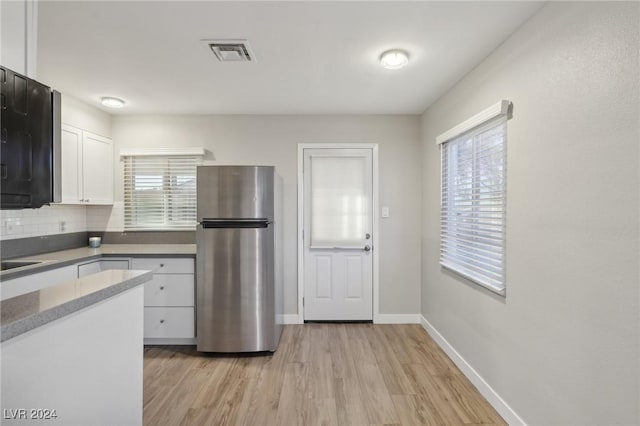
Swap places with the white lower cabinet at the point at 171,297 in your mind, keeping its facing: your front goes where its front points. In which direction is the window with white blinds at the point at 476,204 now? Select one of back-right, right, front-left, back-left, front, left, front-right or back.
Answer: front-left

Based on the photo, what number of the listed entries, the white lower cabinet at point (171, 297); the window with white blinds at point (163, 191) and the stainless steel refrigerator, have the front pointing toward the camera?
3

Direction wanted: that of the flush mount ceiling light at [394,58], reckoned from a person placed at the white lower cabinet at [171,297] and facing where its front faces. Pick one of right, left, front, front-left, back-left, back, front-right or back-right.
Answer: front-left

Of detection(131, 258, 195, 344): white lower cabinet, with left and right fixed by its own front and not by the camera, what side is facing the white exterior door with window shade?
left

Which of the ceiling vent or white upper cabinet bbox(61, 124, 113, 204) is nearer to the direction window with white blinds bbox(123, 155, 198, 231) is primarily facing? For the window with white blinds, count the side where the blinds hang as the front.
the ceiling vent

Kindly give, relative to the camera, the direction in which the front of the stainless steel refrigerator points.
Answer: facing the viewer

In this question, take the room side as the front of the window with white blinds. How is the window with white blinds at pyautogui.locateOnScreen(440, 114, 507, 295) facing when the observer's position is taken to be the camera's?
facing the viewer and to the left of the viewer

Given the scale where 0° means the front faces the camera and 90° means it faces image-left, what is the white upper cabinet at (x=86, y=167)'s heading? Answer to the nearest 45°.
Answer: approximately 315°

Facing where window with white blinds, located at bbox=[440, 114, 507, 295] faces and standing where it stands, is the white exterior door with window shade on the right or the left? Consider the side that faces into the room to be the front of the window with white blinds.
on its right

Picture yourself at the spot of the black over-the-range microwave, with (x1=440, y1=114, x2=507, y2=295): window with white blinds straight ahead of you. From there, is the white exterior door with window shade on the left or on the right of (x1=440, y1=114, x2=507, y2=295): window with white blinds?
left

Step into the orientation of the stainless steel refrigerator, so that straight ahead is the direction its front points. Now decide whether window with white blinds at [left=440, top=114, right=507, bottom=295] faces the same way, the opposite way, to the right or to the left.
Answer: to the right

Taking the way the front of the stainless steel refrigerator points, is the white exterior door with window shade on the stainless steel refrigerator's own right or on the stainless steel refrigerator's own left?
on the stainless steel refrigerator's own left

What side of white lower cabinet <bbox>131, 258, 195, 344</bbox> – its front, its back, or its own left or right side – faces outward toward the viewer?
front

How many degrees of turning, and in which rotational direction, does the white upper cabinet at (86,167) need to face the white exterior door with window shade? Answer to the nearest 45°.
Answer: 0° — it already faces it
